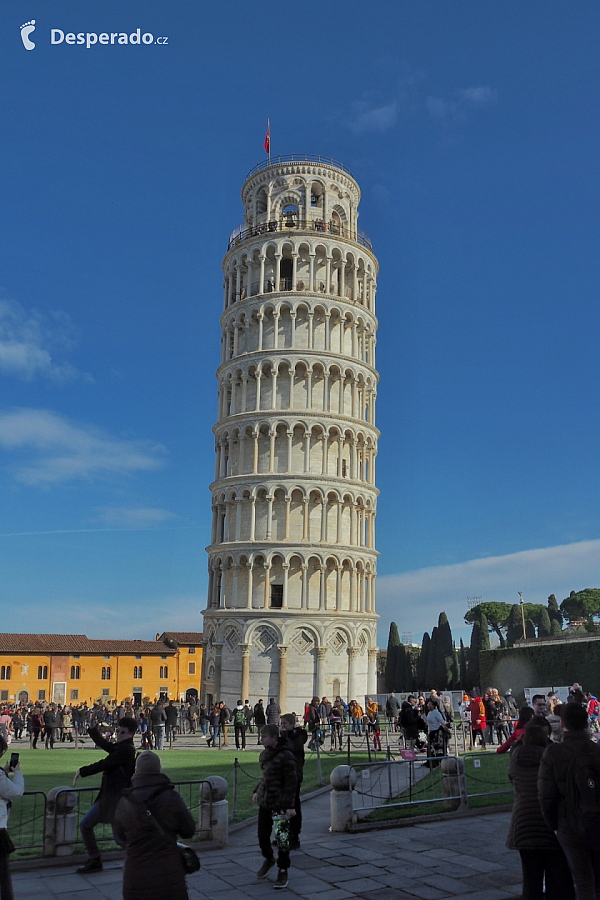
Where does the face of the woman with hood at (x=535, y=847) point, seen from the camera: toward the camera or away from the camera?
away from the camera

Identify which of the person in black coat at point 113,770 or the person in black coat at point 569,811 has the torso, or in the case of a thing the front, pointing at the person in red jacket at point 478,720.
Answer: the person in black coat at point 569,811

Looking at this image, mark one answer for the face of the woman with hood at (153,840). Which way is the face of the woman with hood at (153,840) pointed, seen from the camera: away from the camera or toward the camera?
away from the camera

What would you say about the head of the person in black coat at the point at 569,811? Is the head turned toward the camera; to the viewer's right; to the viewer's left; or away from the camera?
away from the camera

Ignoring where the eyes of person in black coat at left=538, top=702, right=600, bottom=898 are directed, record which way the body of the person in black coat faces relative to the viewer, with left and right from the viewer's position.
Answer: facing away from the viewer

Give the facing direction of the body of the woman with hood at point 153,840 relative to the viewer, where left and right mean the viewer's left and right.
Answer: facing away from the viewer

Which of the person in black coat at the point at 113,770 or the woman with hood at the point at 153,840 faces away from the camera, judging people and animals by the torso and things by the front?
the woman with hood

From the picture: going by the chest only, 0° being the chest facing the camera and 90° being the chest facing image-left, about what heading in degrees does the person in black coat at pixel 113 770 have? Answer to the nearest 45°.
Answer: approximately 90°

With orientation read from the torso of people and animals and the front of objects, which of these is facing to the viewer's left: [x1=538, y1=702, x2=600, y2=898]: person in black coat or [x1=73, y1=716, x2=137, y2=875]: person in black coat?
[x1=73, y1=716, x2=137, y2=875]: person in black coat

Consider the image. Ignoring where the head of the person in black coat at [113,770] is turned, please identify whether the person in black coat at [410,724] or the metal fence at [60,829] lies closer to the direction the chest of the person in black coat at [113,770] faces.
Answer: the metal fence

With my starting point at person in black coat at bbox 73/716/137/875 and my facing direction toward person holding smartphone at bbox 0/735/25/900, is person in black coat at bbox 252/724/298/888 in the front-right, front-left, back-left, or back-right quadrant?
back-left

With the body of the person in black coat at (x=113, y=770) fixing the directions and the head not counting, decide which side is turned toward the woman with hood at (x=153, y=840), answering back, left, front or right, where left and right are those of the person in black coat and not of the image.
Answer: left

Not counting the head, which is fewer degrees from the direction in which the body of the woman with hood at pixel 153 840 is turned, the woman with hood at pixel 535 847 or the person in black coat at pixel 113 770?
the person in black coat
